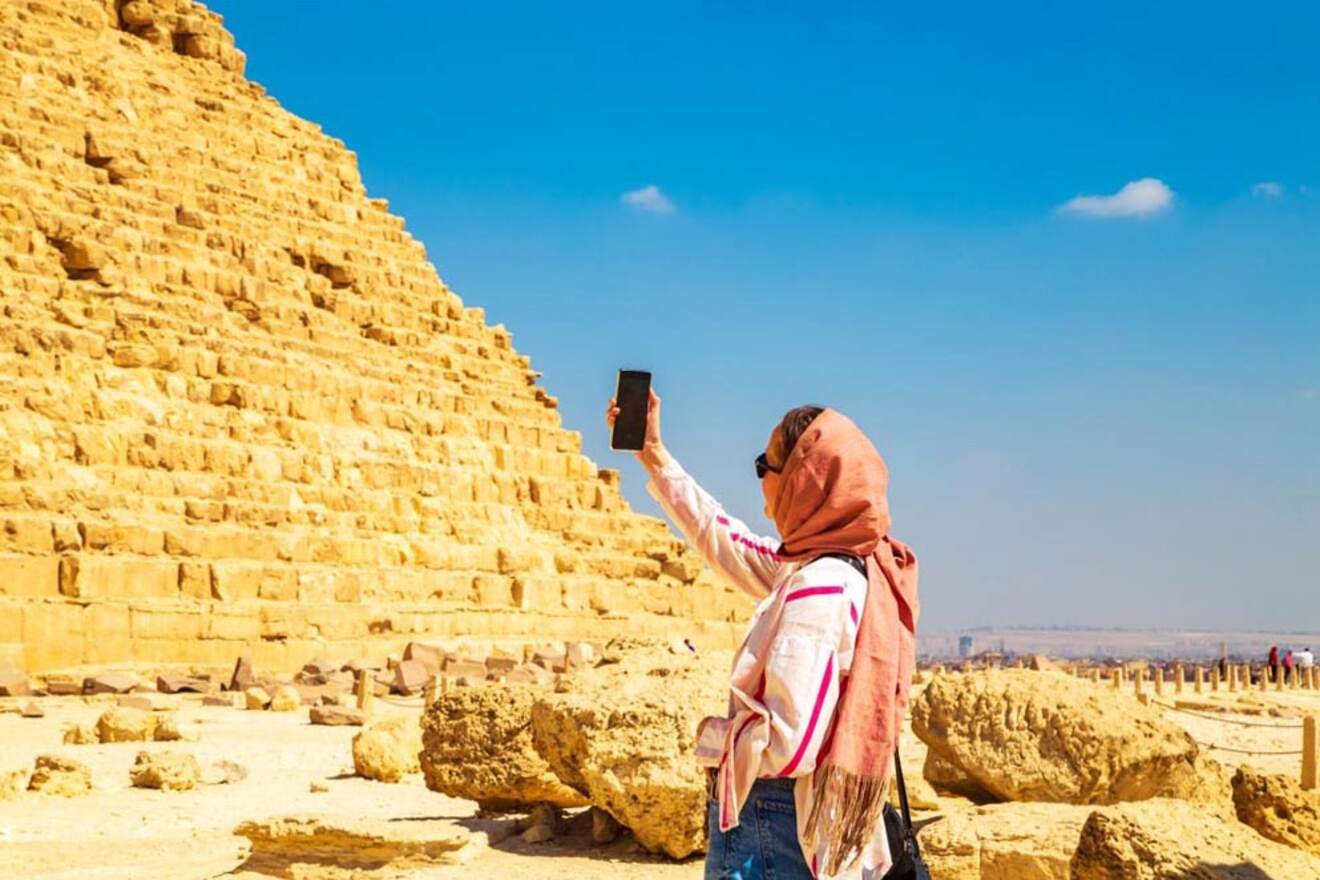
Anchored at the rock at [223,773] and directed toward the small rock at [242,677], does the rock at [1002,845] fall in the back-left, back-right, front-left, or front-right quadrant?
back-right

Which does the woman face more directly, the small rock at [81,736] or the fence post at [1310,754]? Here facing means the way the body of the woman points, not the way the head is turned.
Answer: the small rock

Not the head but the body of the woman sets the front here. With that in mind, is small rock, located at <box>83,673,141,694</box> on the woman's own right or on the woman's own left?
on the woman's own right

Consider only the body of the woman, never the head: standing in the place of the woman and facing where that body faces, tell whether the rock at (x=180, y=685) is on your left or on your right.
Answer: on your right

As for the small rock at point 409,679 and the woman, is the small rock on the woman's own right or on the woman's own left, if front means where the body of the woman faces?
on the woman's own right

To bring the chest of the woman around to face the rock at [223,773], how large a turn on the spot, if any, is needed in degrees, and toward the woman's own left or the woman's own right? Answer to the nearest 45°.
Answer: approximately 45° to the woman's own right

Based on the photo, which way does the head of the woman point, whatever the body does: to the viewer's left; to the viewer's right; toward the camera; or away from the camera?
to the viewer's left

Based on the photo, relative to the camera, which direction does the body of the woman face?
to the viewer's left

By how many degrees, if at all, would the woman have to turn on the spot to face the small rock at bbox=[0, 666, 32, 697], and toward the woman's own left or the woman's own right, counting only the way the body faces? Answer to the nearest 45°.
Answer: approximately 45° to the woman's own right
